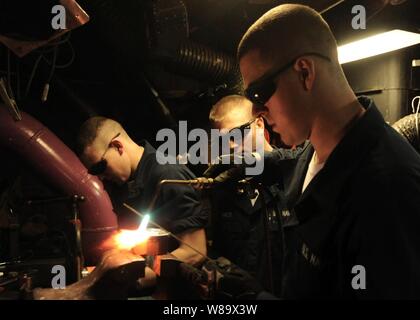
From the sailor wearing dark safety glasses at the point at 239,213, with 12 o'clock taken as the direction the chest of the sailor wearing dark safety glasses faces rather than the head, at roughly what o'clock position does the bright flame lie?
The bright flame is roughly at 11 o'clock from the sailor wearing dark safety glasses.

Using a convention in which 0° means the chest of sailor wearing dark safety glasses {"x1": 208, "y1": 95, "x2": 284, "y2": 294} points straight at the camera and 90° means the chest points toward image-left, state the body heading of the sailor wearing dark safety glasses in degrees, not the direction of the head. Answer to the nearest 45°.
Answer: approximately 45°
